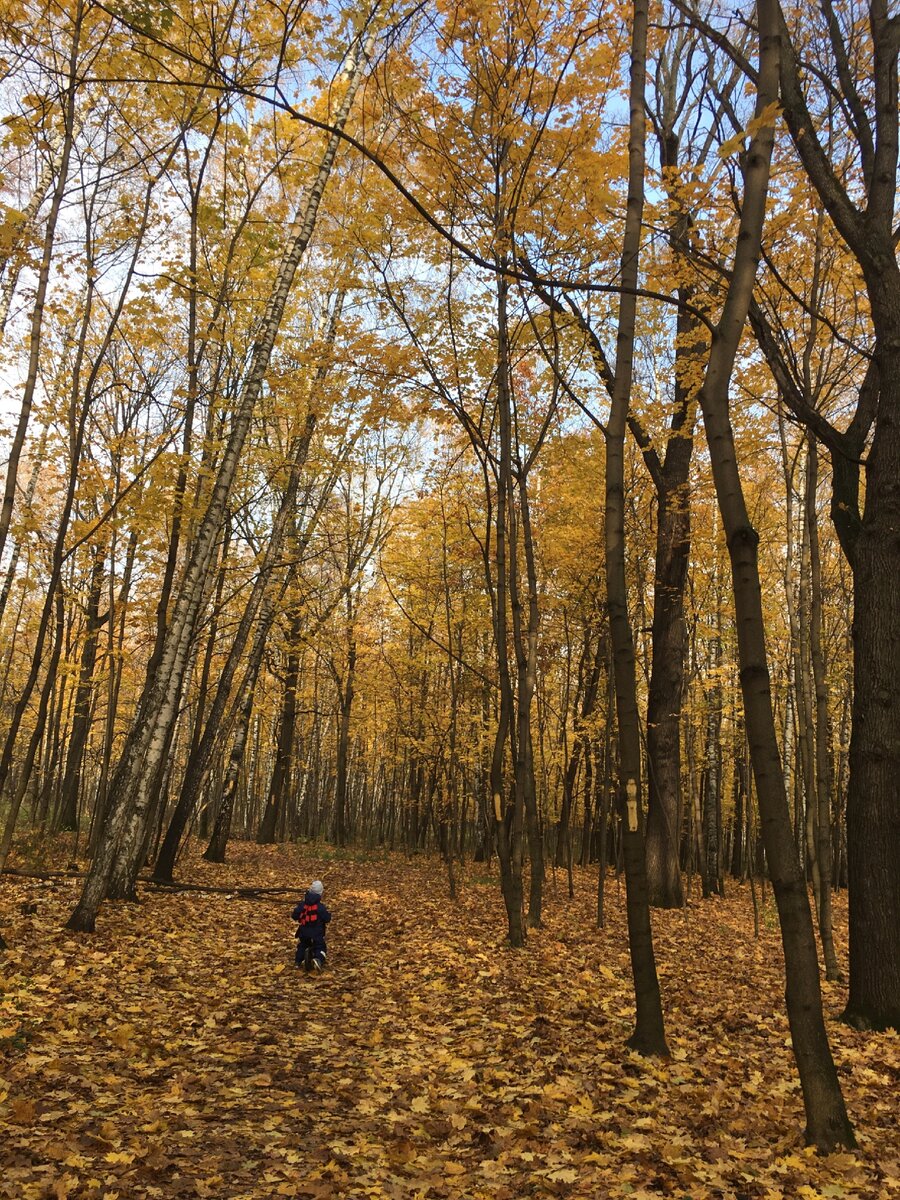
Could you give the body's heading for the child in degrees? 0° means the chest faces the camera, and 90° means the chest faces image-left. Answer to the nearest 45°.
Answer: approximately 180°

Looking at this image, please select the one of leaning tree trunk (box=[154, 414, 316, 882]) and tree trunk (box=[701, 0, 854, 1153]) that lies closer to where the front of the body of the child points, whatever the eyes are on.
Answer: the leaning tree trunk

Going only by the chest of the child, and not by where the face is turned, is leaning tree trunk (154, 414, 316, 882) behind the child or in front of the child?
in front

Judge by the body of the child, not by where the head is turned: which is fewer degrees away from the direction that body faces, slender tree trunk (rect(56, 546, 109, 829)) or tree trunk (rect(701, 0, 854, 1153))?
the slender tree trunk

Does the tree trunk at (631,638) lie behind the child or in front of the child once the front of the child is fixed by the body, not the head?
behind

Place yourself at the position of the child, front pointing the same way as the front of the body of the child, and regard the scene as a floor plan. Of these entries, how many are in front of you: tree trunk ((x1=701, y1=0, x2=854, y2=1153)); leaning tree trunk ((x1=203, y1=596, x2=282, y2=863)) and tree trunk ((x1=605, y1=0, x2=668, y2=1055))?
1

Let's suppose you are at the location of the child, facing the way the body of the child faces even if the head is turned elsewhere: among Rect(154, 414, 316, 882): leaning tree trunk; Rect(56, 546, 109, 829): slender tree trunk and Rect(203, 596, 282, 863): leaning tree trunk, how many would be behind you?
0

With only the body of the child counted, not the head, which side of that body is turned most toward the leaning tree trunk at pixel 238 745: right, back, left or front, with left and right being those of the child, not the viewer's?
front

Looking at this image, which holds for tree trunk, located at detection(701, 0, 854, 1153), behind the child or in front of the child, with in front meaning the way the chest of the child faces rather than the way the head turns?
behind
